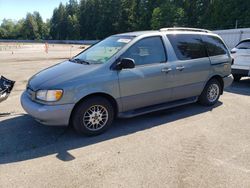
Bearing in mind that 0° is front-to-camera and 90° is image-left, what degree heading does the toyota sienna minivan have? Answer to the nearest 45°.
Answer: approximately 45°
